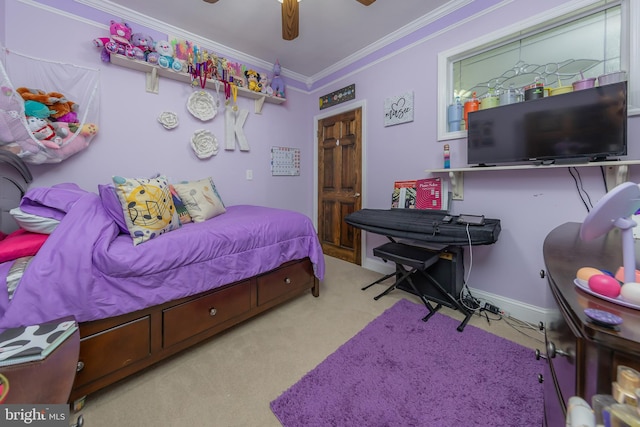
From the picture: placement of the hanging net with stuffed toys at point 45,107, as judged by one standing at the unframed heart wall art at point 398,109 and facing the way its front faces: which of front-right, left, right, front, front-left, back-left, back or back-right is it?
front

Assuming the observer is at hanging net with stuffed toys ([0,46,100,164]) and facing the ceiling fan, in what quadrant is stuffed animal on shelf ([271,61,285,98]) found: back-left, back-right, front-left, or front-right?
front-left

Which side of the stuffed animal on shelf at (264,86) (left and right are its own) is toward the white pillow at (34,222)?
right

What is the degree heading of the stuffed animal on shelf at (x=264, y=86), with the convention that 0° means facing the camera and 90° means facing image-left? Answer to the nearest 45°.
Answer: approximately 315°

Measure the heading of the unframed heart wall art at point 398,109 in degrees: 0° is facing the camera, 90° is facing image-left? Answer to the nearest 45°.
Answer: approximately 45°

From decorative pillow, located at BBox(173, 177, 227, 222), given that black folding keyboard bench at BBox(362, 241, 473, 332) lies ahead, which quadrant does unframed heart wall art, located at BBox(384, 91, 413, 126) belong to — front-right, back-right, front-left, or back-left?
front-left

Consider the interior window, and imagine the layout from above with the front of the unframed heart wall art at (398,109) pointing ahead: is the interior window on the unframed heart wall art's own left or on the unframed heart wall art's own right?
on the unframed heart wall art's own left

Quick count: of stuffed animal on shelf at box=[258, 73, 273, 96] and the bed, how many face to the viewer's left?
0

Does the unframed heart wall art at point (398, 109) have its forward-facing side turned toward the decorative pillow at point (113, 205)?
yes

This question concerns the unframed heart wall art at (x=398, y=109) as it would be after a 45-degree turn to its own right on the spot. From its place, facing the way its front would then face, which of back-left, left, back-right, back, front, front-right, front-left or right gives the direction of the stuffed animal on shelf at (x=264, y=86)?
front

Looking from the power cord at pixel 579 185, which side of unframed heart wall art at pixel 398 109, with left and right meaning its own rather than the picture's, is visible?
left

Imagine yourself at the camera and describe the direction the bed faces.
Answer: facing away from the viewer and to the right of the viewer

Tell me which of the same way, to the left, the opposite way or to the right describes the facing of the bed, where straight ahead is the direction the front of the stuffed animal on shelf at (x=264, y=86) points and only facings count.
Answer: to the left

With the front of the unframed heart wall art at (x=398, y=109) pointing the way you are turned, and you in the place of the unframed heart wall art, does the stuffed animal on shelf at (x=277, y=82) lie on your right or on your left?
on your right
